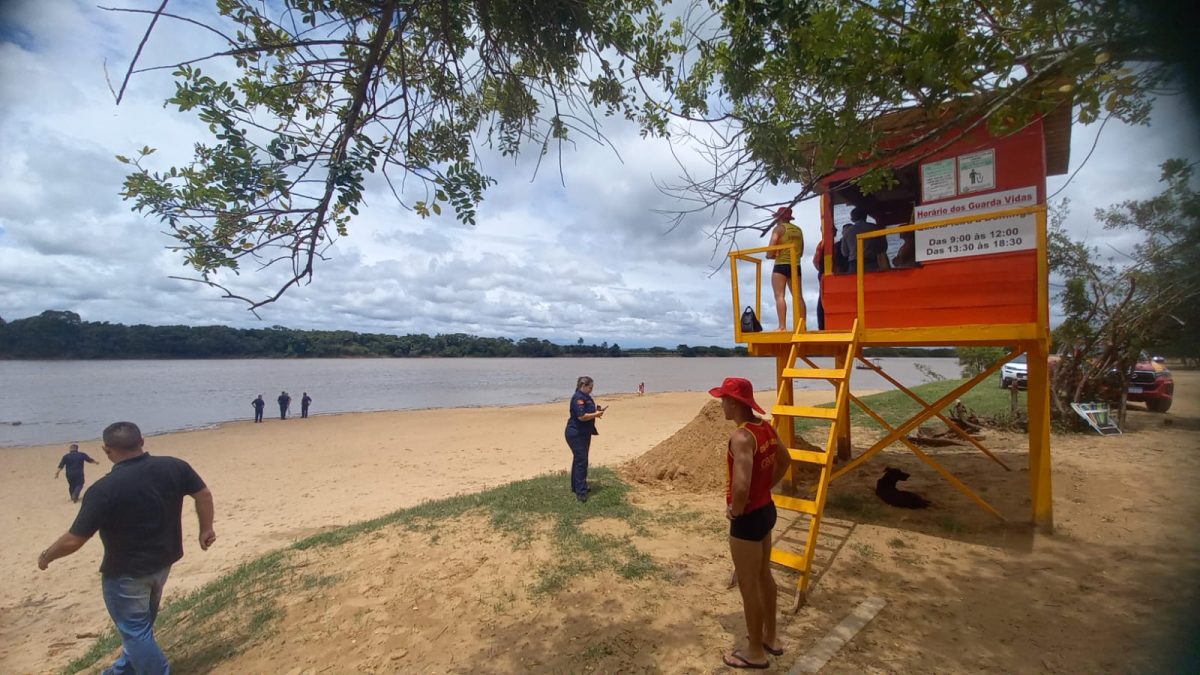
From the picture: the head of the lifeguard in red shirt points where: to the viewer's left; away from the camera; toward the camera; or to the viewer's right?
to the viewer's left

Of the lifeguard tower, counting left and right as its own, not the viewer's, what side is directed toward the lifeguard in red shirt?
left

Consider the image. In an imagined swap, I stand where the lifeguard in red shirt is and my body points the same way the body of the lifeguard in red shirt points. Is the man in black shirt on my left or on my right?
on my left

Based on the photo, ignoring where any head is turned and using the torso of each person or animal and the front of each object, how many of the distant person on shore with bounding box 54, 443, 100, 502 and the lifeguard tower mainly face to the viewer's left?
1

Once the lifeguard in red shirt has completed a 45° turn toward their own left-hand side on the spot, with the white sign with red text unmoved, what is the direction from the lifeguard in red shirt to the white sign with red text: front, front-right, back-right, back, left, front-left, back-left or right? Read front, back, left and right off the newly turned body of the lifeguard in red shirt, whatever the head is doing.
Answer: back-right

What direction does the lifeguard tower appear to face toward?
to the viewer's left

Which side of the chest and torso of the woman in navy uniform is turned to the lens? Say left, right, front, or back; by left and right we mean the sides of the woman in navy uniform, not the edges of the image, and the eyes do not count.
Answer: right

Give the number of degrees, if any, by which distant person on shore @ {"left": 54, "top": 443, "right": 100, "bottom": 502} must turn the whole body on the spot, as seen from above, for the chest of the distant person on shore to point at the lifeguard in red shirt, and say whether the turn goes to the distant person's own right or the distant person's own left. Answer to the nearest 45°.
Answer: approximately 180°

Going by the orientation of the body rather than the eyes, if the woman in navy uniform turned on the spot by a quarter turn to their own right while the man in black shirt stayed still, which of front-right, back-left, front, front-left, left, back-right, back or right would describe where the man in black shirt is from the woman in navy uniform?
front-right

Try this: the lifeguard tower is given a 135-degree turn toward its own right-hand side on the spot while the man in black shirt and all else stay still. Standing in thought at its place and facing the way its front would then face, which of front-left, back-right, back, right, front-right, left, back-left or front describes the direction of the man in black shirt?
back

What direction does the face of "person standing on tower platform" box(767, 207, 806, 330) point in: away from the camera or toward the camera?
away from the camera
